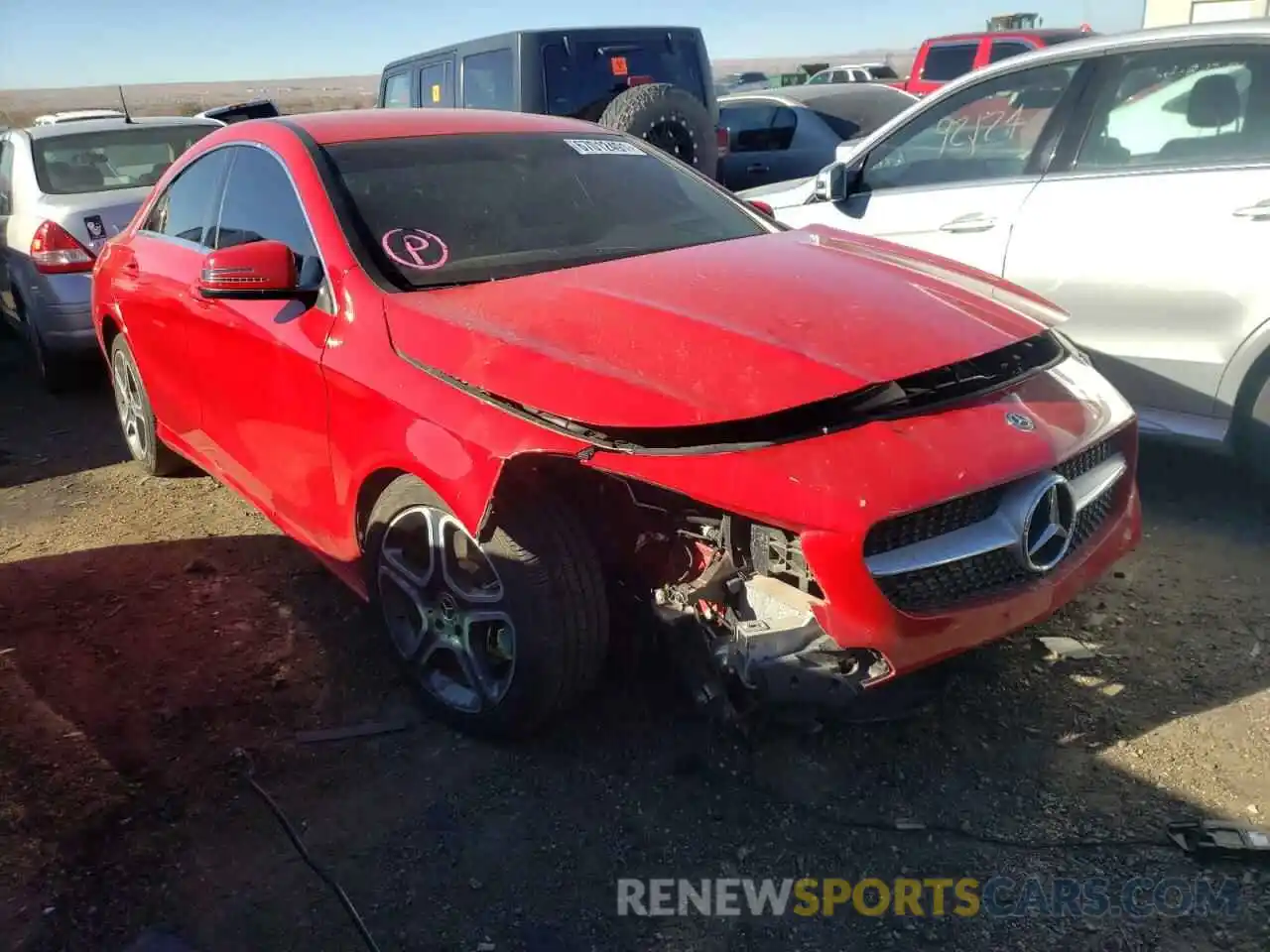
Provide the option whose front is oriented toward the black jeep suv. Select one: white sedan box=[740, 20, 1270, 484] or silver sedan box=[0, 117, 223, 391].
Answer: the white sedan

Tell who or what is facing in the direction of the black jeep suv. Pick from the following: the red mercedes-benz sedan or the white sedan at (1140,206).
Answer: the white sedan

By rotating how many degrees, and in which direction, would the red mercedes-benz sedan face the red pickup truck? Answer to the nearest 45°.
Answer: approximately 135° to its left

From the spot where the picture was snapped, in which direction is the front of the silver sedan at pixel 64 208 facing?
facing away from the viewer and to the left of the viewer

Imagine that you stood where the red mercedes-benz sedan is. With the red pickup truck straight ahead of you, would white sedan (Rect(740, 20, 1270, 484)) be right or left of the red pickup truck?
right

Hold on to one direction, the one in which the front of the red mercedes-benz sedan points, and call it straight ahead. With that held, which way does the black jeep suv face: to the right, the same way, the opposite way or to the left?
the opposite way

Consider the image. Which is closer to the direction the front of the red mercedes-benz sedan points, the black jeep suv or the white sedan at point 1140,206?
the white sedan

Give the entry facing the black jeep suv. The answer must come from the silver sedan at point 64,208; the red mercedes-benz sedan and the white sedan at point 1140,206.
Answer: the white sedan

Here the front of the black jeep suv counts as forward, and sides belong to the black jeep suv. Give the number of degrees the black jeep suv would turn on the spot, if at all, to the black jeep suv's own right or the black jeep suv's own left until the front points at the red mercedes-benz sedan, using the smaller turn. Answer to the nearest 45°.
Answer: approximately 135° to the black jeep suv's own left

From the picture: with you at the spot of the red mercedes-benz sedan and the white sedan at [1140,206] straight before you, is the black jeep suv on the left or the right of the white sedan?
left

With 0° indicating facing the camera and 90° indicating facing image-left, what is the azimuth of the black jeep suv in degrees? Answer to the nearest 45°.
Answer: approximately 135°

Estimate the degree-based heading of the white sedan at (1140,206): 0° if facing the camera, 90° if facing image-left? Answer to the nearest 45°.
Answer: approximately 135°

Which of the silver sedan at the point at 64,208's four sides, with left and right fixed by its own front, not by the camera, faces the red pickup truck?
right
